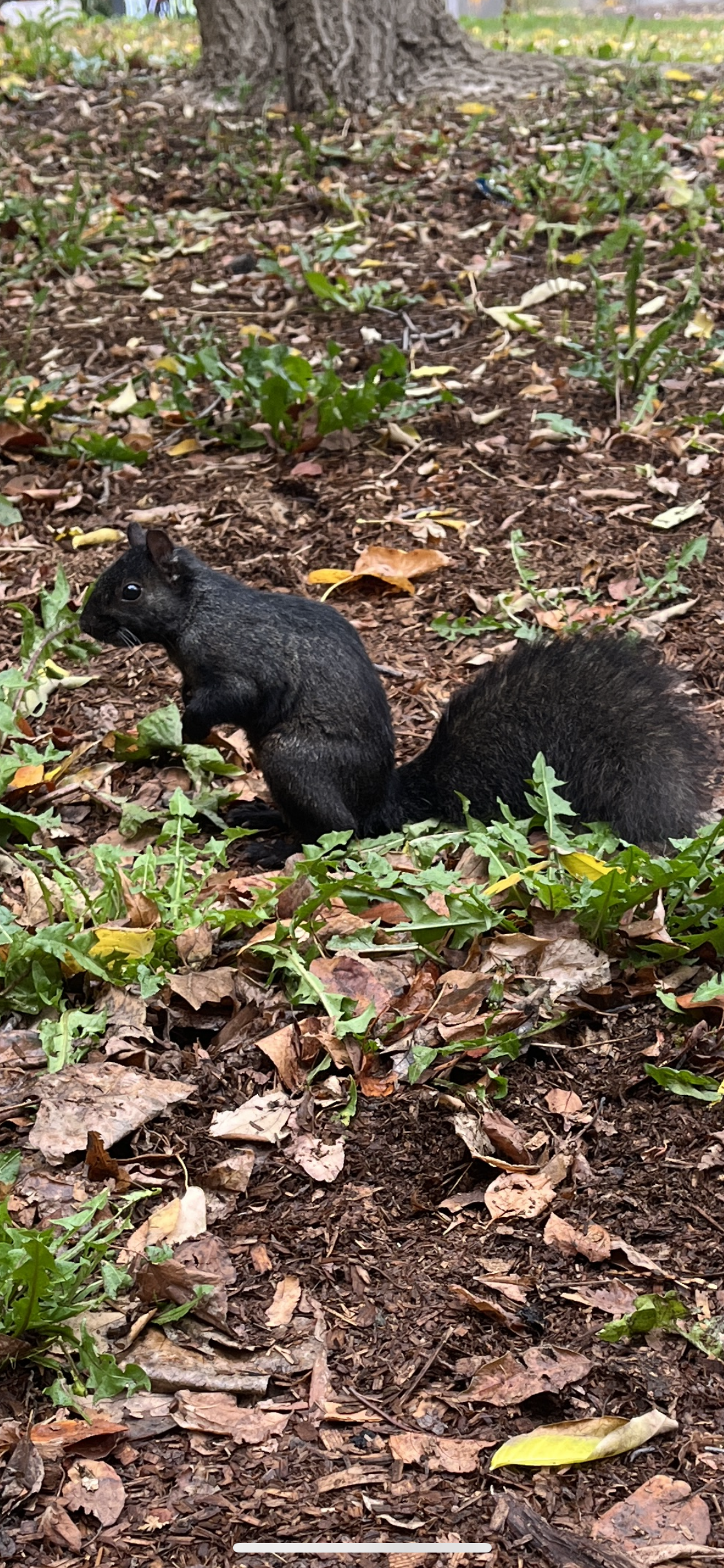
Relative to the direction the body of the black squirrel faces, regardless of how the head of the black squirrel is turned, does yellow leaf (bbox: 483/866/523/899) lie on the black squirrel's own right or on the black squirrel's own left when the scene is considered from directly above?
on the black squirrel's own left

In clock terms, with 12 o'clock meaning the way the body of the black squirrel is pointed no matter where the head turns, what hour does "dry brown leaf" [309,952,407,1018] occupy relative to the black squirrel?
The dry brown leaf is roughly at 9 o'clock from the black squirrel.

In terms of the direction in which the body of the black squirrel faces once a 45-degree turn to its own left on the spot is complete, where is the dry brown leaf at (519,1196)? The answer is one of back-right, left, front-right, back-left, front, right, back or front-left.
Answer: front-left

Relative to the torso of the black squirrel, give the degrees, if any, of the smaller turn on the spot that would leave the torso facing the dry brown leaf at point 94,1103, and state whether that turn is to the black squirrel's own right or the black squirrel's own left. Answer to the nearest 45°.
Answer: approximately 90° to the black squirrel's own left

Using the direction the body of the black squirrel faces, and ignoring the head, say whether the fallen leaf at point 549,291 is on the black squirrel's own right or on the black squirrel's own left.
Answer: on the black squirrel's own right

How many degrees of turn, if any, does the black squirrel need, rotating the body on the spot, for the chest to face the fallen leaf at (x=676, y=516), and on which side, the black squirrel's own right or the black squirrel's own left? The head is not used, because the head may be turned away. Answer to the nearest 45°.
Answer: approximately 135° to the black squirrel's own right

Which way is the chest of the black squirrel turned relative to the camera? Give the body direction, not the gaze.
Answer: to the viewer's left

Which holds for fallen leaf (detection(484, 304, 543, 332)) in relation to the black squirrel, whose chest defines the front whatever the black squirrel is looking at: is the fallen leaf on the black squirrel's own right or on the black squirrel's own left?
on the black squirrel's own right

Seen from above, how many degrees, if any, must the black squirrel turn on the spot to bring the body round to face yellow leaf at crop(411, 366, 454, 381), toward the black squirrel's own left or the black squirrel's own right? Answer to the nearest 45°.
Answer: approximately 90° to the black squirrel's own right

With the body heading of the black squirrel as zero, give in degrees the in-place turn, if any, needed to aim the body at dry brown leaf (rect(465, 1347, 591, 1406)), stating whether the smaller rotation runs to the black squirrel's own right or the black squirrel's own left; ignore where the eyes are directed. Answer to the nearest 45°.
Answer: approximately 90° to the black squirrel's own left

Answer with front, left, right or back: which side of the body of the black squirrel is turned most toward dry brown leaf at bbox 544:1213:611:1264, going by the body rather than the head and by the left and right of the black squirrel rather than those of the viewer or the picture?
left

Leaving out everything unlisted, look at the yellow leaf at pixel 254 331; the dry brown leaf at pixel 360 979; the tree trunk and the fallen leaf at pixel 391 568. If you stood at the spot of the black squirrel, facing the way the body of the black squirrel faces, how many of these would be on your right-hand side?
3

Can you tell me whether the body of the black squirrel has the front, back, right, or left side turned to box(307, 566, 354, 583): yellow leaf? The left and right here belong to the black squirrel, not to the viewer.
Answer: right

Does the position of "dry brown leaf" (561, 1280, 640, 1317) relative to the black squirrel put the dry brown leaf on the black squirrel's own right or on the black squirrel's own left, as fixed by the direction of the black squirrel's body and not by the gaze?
on the black squirrel's own left

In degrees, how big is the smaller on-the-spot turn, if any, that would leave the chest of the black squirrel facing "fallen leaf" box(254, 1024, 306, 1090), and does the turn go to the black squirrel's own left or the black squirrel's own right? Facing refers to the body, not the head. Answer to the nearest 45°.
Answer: approximately 90° to the black squirrel's own left

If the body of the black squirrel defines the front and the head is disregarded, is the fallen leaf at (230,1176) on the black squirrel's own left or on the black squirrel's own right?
on the black squirrel's own left
